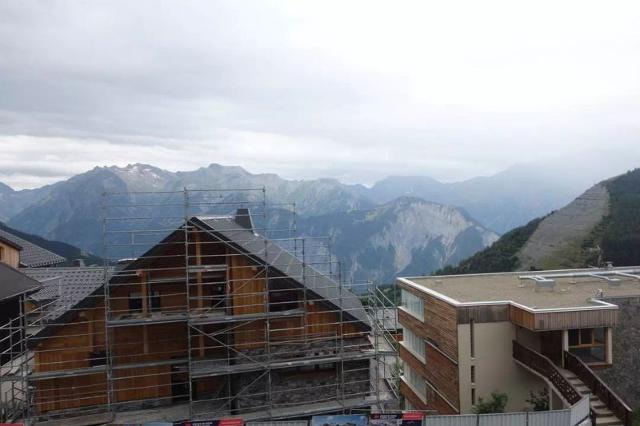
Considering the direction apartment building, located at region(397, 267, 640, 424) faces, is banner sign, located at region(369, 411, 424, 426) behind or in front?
in front

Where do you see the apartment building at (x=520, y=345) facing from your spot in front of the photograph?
facing the viewer

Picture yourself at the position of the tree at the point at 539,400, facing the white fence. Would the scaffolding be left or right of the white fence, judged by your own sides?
right

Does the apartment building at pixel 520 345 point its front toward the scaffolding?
no

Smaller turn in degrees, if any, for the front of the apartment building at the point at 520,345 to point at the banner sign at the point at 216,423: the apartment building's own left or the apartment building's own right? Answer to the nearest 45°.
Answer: approximately 45° to the apartment building's own right

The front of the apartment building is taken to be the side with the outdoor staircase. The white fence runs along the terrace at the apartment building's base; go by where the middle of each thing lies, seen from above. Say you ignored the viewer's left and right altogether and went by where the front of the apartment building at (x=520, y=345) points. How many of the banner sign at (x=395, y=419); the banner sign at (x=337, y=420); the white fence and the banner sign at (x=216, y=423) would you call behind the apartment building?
0

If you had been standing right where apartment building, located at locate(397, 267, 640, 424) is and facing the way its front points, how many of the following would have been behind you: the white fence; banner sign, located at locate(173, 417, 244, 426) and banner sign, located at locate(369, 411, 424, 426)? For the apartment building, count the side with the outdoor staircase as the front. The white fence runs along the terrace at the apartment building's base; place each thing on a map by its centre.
0

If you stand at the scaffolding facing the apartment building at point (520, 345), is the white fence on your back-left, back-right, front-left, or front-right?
front-right

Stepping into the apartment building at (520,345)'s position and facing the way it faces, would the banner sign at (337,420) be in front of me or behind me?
in front

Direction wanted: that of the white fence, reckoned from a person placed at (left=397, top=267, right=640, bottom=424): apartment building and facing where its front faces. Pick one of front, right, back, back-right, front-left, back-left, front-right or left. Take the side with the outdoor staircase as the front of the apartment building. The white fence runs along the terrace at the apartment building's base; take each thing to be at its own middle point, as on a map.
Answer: front
